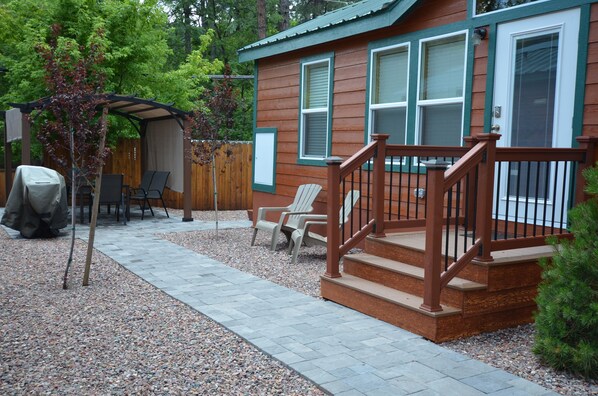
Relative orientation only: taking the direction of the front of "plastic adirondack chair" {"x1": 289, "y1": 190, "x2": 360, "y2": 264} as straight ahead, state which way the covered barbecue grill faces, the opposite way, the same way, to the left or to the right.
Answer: to the left

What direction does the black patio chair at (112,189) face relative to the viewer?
away from the camera

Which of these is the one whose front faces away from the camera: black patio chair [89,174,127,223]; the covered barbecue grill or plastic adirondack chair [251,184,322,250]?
the black patio chair

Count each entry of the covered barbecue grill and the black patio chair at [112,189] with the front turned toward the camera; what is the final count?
1

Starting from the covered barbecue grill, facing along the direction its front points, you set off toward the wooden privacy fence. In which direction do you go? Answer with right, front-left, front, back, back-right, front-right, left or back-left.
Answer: back-left

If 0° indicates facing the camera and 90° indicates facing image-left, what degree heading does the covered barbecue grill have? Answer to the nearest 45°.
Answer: approximately 0°

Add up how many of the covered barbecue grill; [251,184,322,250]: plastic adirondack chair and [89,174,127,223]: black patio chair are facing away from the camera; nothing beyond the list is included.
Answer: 1

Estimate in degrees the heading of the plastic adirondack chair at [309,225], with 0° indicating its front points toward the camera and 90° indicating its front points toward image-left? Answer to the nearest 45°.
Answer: approximately 45°

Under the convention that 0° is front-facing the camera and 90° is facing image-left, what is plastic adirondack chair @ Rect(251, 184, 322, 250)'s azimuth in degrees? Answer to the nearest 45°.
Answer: approximately 45°

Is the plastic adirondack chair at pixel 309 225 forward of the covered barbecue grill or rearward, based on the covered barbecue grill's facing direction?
forward

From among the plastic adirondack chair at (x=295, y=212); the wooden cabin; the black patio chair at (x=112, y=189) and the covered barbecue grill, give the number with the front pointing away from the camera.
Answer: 1
